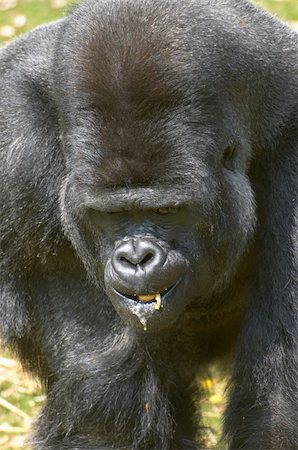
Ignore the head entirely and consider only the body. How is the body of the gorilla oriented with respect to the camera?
toward the camera
